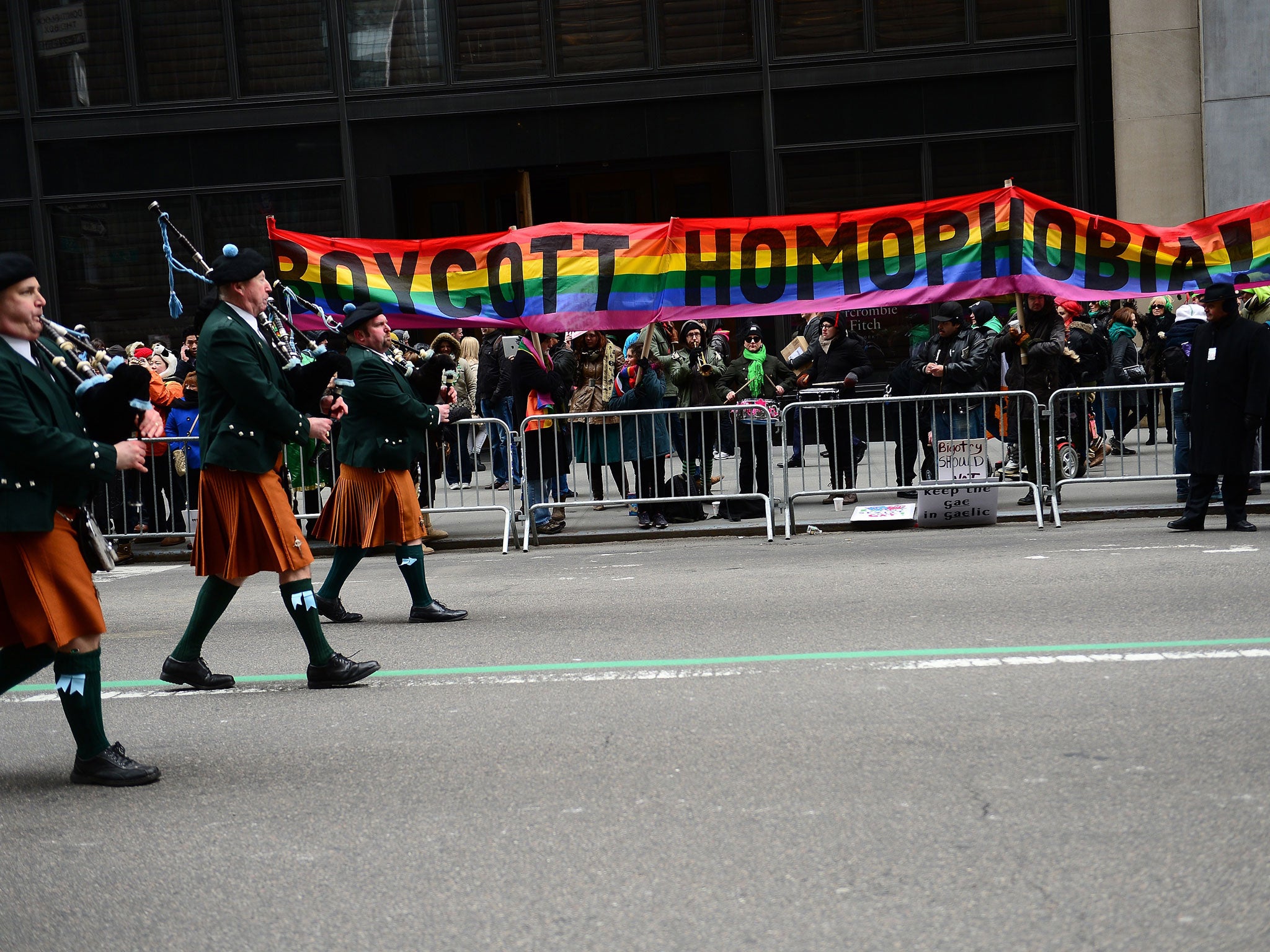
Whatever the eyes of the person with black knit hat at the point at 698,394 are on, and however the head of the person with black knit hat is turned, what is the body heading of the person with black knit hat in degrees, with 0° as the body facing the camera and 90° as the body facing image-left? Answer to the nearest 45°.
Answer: approximately 0°

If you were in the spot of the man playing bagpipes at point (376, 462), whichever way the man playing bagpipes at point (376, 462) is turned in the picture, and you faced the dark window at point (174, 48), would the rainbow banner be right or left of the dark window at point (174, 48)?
right

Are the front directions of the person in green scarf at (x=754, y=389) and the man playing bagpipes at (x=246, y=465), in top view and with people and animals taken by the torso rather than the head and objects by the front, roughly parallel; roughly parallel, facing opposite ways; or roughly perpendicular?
roughly perpendicular
